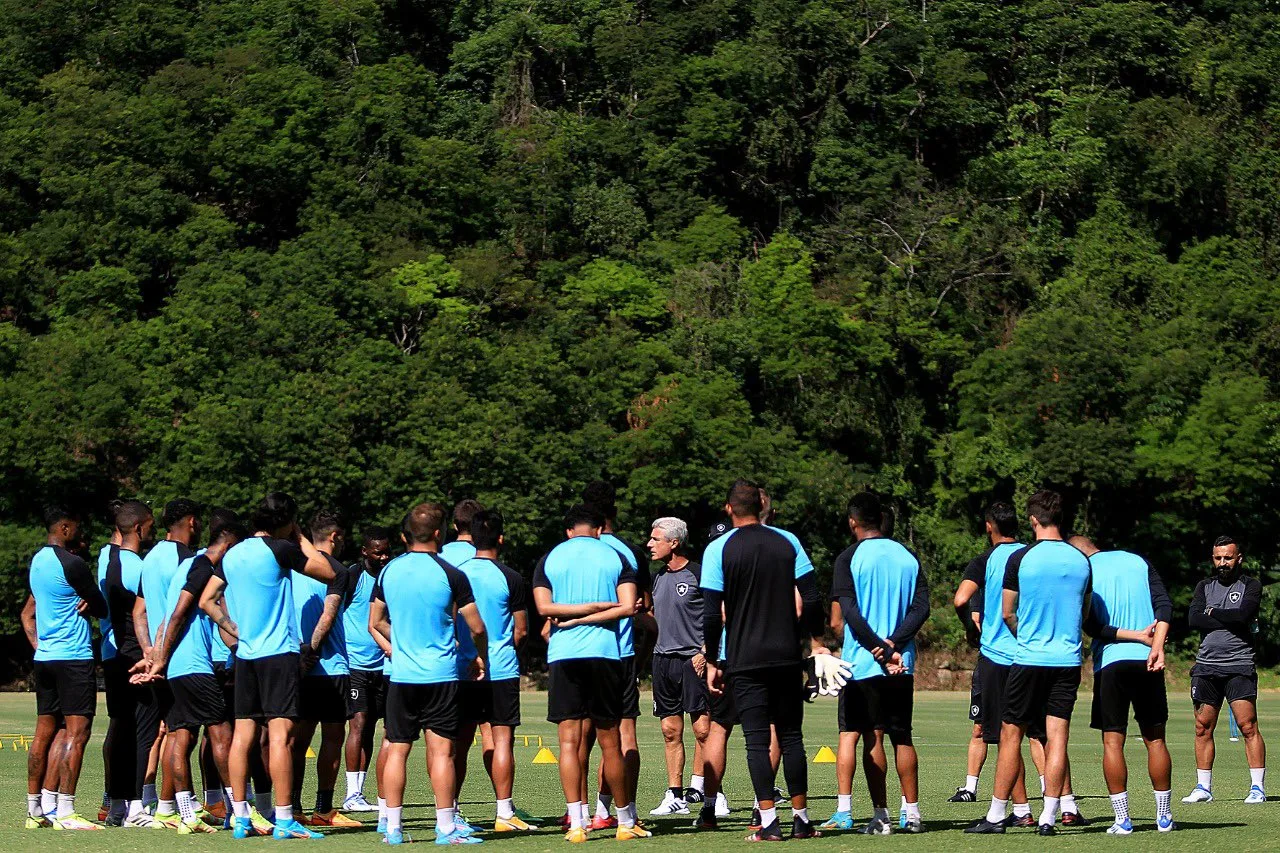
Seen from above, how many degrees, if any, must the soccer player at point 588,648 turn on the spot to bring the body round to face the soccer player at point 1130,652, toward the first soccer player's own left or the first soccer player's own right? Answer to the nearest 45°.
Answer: approximately 90° to the first soccer player's own right

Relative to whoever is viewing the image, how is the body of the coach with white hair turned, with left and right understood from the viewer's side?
facing the viewer and to the left of the viewer

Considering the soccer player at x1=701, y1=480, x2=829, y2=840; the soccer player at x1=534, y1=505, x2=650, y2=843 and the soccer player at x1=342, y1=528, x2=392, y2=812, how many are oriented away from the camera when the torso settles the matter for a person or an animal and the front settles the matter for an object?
2

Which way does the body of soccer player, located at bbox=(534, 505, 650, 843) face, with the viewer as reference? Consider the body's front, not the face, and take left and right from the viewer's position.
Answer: facing away from the viewer

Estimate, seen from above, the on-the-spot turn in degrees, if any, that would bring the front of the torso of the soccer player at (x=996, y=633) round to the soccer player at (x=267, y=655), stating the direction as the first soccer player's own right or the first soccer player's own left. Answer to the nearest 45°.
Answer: approximately 45° to the first soccer player's own left

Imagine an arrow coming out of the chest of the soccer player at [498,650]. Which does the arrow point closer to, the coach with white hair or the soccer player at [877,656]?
the coach with white hair

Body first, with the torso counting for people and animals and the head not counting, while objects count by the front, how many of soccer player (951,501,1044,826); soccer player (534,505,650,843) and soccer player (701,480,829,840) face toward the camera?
0

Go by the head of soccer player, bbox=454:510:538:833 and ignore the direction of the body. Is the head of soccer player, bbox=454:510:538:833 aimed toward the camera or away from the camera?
away from the camera

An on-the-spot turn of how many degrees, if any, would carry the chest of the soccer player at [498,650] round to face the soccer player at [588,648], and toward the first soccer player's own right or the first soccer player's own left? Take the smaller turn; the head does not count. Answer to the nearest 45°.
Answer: approximately 90° to the first soccer player's own right

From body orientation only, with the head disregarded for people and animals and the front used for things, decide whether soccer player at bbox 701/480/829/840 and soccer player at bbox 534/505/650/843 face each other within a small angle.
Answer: no

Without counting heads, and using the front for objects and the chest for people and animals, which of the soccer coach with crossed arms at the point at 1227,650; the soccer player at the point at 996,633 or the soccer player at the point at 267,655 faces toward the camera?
the soccer coach with crossed arms at the point at 1227,650

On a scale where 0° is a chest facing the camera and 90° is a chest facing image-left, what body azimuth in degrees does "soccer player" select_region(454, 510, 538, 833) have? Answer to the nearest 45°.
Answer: approximately 225°

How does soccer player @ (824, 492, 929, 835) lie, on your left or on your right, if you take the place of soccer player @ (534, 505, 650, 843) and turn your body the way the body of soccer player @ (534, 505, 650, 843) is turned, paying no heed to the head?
on your right

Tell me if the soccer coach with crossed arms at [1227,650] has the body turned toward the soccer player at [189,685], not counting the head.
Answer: no

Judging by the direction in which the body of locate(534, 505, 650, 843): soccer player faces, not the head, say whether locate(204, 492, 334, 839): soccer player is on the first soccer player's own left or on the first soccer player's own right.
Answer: on the first soccer player's own left

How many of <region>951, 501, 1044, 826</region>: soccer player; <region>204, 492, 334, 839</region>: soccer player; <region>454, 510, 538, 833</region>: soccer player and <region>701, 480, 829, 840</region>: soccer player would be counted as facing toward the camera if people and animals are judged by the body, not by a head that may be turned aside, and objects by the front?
0

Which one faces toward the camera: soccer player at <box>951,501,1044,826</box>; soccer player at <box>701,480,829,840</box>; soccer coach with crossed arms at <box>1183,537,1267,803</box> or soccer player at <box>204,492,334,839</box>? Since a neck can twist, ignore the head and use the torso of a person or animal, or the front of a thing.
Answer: soccer coach with crossed arms at <box>1183,537,1267,803</box>

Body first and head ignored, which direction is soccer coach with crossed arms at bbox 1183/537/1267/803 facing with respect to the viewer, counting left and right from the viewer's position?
facing the viewer

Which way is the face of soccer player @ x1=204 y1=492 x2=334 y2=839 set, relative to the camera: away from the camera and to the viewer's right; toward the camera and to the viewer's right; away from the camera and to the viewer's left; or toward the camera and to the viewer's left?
away from the camera and to the viewer's right

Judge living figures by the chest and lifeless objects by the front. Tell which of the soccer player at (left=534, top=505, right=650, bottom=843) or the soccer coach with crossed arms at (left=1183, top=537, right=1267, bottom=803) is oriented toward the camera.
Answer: the soccer coach with crossed arms at (left=1183, top=537, right=1267, bottom=803)

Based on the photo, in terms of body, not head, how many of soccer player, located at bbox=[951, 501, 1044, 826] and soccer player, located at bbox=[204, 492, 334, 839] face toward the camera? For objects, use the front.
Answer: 0
